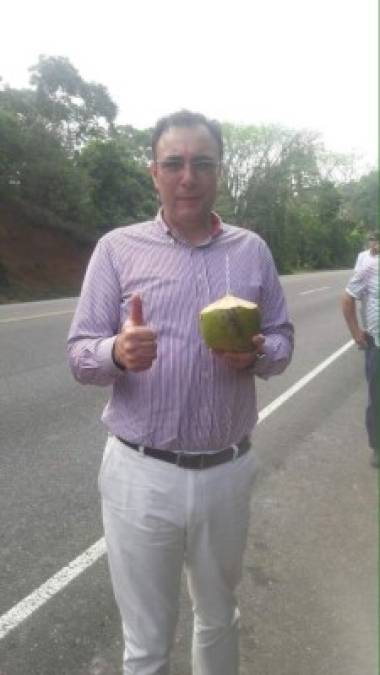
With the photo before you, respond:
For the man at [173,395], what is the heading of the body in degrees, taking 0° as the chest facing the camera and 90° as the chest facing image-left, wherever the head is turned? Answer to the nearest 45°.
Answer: approximately 0°

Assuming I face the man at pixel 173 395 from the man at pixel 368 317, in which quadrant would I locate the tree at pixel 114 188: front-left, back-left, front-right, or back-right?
back-right

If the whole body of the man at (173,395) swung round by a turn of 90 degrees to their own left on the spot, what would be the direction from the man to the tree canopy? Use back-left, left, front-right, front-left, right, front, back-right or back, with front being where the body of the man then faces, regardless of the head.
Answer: left

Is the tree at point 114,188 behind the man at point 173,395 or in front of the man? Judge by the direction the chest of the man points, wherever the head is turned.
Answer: behind

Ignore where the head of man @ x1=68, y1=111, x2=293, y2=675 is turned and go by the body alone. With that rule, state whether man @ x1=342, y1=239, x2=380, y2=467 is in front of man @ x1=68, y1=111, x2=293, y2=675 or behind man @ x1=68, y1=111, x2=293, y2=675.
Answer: behind

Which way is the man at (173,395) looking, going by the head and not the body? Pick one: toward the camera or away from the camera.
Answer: toward the camera

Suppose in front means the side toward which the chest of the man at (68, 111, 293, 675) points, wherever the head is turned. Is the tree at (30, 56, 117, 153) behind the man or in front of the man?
behind
